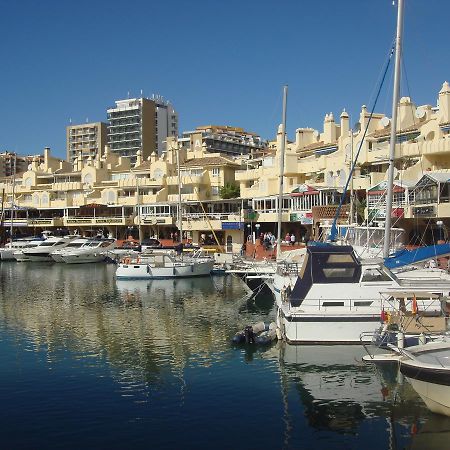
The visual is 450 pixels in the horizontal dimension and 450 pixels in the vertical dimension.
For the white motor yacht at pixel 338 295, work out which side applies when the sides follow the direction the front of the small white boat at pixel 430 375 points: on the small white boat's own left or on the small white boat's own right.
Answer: on the small white boat's own right

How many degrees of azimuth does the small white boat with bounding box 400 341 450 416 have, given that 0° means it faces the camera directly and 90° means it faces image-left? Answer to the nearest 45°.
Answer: approximately 90°
